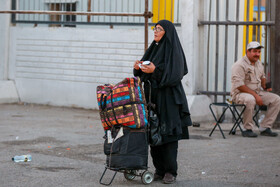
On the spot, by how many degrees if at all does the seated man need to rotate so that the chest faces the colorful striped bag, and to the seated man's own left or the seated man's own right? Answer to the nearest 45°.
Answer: approximately 45° to the seated man's own right

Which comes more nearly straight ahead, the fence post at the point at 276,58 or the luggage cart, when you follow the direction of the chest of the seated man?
the luggage cart

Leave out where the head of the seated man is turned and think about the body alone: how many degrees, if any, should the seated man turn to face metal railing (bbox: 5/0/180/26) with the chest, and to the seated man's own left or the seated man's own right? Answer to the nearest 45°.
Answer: approximately 180°

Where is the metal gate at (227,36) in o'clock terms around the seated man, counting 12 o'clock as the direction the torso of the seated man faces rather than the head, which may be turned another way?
The metal gate is roughly at 7 o'clock from the seated man.

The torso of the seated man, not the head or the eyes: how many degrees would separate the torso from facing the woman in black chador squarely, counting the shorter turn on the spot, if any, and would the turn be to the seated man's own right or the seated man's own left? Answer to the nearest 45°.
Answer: approximately 45° to the seated man's own right

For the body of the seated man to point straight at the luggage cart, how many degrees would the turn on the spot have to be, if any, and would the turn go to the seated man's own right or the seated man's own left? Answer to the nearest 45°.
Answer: approximately 45° to the seated man's own right

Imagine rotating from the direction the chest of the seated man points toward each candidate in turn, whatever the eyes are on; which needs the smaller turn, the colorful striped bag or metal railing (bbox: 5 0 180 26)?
the colorful striped bag
